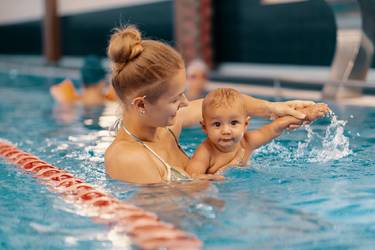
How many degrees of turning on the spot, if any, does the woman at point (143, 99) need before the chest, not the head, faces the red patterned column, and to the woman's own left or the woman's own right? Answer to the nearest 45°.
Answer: approximately 135° to the woman's own left

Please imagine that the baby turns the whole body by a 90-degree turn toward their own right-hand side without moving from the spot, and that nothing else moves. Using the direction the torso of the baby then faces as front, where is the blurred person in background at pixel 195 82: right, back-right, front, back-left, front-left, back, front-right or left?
right

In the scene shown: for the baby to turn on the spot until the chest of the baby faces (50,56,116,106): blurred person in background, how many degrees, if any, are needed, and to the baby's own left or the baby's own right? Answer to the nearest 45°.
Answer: approximately 135° to the baby's own right

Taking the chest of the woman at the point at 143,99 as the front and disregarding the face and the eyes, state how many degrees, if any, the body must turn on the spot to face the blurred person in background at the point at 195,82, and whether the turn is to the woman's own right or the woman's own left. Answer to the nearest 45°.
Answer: approximately 135° to the woman's own left

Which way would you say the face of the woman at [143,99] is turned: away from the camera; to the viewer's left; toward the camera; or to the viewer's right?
to the viewer's right

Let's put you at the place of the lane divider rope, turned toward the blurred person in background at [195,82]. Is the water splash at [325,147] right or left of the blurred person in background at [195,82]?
right

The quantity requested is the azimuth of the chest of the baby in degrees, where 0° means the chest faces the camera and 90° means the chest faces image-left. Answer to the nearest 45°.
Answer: approximately 0°
